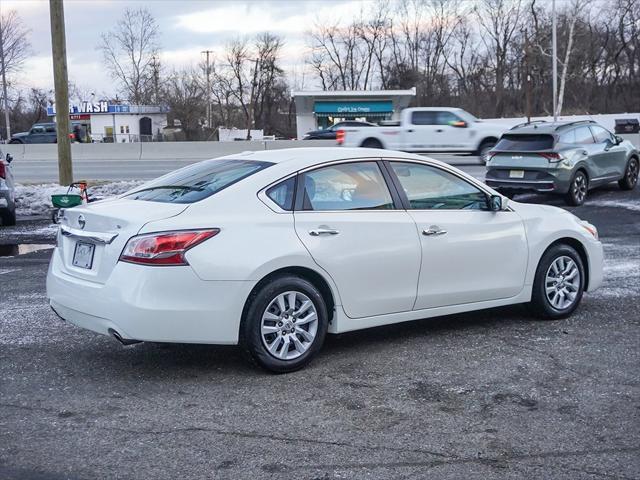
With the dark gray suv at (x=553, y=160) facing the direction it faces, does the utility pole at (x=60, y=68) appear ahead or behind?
behind

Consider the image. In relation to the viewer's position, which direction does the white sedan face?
facing away from the viewer and to the right of the viewer

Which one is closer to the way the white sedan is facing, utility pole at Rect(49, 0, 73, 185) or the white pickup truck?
the white pickup truck

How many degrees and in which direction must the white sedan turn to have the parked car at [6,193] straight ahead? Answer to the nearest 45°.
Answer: approximately 90° to its left

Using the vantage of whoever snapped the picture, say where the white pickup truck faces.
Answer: facing to the right of the viewer

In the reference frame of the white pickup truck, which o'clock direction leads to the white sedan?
The white sedan is roughly at 3 o'clock from the white pickup truck.

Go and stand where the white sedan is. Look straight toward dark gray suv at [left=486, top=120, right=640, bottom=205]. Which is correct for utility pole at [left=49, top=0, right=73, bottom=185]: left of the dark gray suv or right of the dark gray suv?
left

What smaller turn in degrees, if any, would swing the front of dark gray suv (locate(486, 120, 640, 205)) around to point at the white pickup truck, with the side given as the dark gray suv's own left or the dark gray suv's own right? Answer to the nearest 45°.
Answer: approximately 45° to the dark gray suv's own left

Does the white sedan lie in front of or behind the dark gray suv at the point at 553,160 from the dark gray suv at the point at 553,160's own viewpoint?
behind

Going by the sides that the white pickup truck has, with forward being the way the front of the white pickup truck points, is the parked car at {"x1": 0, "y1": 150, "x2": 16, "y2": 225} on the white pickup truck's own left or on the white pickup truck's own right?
on the white pickup truck's own right

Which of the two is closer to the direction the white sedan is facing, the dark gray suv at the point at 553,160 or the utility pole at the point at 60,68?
the dark gray suv
